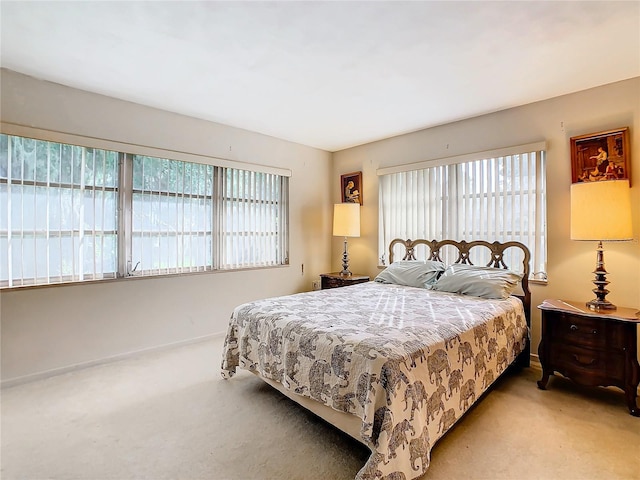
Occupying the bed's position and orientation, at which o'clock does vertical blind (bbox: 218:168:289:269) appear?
The vertical blind is roughly at 3 o'clock from the bed.

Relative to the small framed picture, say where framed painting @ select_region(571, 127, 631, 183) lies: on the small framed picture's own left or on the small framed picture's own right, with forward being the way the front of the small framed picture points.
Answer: on the small framed picture's own left

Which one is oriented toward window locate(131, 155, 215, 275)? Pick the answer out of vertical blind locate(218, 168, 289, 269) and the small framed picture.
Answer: the small framed picture

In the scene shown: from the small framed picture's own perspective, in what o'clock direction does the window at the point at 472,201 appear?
The window is roughly at 9 o'clock from the small framed picture.

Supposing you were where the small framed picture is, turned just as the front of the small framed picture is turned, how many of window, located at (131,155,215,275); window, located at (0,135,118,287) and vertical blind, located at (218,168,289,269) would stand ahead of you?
3

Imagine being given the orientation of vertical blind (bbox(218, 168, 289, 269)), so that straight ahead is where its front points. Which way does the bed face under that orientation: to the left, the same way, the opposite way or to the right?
to the right

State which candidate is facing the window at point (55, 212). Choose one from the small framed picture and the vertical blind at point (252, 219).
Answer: the small framed picture

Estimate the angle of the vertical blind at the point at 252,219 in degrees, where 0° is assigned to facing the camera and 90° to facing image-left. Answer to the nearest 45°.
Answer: approximately 315°

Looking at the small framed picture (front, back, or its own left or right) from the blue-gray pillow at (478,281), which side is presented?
left

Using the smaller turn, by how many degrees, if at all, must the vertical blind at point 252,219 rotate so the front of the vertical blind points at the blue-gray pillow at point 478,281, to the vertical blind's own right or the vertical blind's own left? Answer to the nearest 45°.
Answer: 0° — it already faces it

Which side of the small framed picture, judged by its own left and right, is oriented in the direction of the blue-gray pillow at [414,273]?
left

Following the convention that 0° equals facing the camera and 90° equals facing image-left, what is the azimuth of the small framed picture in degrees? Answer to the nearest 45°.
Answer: approximately 45°
